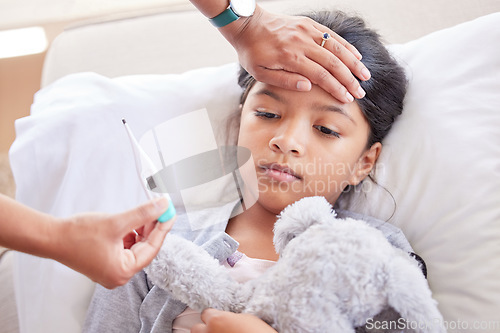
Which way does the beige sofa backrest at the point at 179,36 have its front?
toward the camera

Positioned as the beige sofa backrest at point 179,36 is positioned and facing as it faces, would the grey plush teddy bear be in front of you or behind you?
in front

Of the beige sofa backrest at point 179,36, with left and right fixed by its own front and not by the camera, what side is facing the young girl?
front
